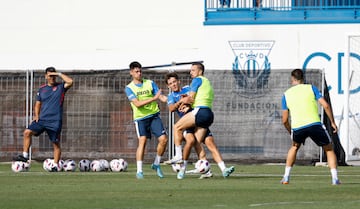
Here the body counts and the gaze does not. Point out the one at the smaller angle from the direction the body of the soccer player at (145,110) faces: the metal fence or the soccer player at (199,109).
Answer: the soccer player

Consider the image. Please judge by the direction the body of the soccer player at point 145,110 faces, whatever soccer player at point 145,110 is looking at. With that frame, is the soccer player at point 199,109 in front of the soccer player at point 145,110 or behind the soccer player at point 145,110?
in front

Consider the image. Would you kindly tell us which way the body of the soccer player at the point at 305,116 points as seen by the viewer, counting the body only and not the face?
away from the camera

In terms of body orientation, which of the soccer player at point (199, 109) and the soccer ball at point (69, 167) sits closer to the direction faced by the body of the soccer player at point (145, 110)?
the soccer player

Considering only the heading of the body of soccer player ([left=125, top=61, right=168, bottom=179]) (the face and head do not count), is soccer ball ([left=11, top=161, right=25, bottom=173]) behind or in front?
behind

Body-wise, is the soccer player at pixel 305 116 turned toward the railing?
yes

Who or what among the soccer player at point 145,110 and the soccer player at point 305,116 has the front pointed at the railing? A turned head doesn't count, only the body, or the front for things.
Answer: the soccer player at point 305,116

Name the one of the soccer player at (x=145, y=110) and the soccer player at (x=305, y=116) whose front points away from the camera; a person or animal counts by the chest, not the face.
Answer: the soccer player at (x=305, y=116)

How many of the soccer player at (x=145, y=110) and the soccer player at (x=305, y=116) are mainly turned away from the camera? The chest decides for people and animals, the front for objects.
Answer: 1

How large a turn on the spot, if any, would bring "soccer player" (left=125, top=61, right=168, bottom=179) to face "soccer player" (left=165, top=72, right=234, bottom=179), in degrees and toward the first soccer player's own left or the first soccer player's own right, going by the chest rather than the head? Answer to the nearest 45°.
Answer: approximately 45° to the first soccer player's own left

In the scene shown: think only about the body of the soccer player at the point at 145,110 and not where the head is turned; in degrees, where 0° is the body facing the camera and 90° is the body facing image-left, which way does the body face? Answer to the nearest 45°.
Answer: approximately 315°
